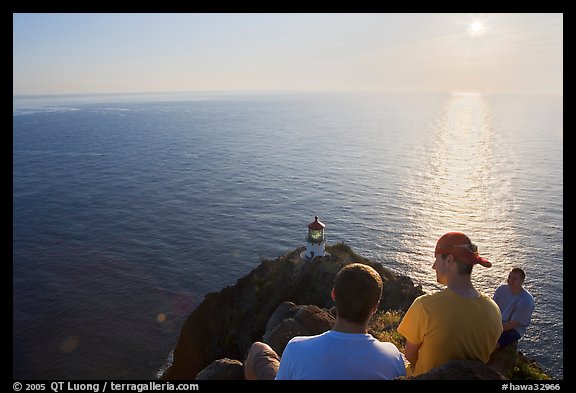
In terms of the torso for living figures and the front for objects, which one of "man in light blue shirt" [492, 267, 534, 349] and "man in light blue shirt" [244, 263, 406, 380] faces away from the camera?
"man in light blue shirt" [244, 263, 406, 380]

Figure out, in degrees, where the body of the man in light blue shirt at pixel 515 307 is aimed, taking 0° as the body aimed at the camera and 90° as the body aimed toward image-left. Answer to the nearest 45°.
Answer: approximately 45°

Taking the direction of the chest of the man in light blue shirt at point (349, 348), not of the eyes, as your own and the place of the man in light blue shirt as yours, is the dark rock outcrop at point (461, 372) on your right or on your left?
on your right

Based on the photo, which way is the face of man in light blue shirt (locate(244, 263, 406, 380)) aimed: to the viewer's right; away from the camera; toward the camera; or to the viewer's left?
away from the camera

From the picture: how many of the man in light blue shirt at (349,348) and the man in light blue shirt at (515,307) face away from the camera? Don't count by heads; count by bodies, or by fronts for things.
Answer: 1

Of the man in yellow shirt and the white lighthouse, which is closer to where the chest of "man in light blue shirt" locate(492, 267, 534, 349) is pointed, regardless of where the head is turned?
the man in yellow shirt

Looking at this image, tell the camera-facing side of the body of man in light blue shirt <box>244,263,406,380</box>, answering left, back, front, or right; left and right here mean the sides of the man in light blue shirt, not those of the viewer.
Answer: back

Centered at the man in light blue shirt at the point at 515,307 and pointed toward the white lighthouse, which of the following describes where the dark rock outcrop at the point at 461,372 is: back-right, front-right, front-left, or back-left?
back-left

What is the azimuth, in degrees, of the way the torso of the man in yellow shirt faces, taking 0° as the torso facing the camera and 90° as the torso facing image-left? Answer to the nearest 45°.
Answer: approximately 135°

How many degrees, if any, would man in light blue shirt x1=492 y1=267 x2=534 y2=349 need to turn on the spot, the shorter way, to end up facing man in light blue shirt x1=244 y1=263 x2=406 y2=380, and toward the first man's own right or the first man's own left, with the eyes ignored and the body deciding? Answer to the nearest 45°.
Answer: approximately 45° to the first man's own left
